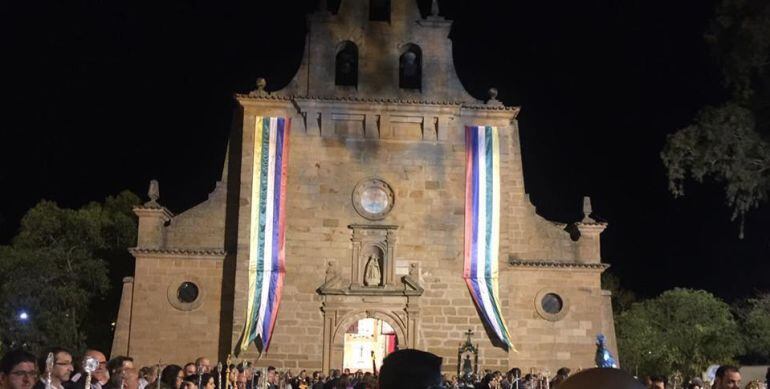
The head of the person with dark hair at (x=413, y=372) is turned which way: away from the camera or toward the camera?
away from the camera

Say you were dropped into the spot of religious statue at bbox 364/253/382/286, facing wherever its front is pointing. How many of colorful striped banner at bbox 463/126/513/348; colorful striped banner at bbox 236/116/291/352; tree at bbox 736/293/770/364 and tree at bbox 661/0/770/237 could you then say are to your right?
1

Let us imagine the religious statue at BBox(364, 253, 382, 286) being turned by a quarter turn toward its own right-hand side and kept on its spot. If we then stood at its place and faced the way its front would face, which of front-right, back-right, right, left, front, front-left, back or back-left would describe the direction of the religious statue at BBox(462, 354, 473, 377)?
back-left

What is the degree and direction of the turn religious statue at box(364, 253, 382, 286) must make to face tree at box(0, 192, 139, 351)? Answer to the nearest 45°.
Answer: approximately 135° to its right

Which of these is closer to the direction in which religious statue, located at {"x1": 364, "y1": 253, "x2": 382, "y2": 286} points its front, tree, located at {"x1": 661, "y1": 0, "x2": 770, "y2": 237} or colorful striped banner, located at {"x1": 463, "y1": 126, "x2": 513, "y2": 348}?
the tree

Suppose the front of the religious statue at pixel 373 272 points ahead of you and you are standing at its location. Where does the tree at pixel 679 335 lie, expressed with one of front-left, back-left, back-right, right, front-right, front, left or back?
back-left

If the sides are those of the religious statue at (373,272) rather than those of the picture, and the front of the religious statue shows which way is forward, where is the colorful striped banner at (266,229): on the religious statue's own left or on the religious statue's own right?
on the religious statue's own right

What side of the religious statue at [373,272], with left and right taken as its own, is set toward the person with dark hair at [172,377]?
front

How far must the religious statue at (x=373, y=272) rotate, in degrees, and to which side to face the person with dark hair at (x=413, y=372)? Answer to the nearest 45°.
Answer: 0° — it already faces them

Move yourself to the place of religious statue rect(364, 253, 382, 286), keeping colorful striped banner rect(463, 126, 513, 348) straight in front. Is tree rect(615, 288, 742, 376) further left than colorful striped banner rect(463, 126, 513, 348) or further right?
left

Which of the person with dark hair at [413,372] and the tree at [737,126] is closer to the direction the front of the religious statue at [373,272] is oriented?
the person with dark hair

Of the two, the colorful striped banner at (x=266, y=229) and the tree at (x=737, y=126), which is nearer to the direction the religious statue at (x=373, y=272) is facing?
the tree

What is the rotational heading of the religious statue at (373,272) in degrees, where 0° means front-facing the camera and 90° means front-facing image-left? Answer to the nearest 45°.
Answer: approximately 0°

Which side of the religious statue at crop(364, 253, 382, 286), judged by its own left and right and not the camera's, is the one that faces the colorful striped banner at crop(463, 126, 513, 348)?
left
